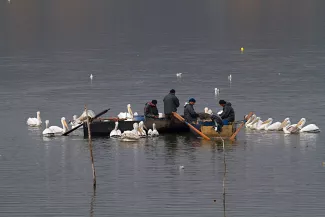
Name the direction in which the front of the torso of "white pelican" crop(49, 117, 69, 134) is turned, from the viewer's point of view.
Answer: to the viewer's right

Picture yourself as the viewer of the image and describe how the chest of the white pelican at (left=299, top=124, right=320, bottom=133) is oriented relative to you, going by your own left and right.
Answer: facing to the left of the viewer
